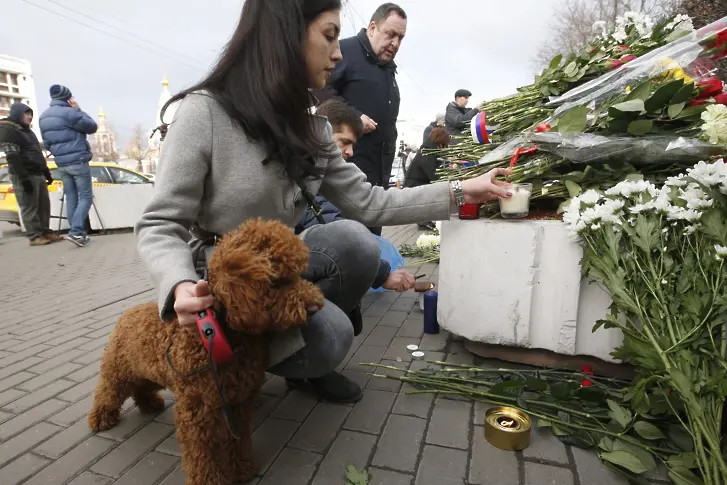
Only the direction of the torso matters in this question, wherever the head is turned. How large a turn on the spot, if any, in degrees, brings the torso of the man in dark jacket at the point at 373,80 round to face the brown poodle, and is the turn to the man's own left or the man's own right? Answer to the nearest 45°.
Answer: approximately 45° to the man's own right

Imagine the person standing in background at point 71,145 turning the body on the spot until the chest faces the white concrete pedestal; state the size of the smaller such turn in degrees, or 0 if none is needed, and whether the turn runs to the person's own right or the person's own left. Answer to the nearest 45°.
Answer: approximately 135° to the person's own right

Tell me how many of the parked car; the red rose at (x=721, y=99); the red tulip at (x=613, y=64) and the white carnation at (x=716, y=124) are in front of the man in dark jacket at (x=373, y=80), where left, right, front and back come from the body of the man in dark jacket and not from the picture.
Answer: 3

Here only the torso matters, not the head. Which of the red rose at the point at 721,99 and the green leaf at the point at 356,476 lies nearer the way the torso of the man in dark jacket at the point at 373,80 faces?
the red rose

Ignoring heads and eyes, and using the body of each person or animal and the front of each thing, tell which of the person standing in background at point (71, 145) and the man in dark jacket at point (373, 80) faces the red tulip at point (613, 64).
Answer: the man in dark jacket

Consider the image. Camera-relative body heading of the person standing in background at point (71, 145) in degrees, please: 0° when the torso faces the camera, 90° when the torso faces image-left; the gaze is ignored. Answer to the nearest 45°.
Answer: approximately 225°

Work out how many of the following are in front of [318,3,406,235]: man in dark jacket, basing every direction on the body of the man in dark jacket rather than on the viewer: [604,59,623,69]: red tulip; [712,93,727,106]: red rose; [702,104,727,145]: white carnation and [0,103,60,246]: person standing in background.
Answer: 3

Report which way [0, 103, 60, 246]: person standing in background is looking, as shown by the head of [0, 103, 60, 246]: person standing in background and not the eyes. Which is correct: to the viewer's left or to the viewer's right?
to the viewer's right

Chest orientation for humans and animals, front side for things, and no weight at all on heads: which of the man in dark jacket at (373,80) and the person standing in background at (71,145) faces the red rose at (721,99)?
the man in dark jacket
